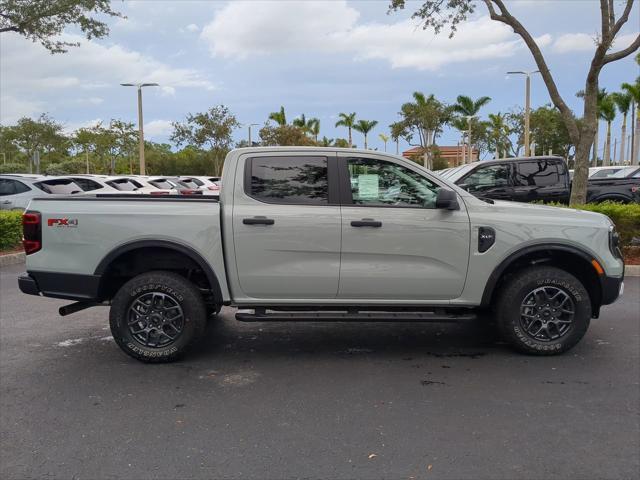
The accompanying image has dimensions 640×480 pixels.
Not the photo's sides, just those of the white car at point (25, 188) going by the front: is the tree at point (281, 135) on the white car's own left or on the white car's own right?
on the white car's own right

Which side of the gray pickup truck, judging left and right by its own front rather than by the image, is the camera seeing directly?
right

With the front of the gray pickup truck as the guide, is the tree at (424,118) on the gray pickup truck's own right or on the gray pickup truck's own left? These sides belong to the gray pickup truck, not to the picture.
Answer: on the gray pickup truck's own left

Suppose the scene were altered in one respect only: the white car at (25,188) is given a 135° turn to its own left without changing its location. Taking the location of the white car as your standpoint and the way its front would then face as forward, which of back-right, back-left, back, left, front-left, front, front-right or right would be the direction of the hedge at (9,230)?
front

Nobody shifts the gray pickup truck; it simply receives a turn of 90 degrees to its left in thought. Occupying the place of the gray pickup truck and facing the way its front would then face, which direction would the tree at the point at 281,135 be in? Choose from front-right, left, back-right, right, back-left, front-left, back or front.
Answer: front

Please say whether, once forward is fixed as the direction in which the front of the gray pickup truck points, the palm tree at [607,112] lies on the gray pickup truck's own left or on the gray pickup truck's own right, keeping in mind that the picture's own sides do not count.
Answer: on the gray pickup truck's own left

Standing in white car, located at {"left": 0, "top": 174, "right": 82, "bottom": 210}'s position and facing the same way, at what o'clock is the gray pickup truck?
The gray pickup truck is roughly at 7 o'clock from the white car.

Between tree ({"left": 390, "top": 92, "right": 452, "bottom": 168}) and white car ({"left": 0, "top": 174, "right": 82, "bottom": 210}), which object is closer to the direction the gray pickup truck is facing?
the tree

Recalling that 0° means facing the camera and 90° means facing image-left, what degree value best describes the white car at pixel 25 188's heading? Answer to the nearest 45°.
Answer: approximately 135°
